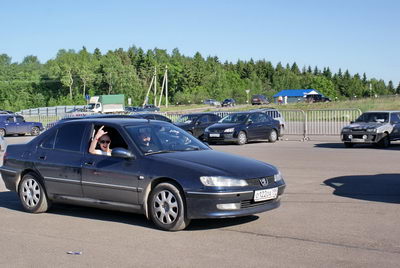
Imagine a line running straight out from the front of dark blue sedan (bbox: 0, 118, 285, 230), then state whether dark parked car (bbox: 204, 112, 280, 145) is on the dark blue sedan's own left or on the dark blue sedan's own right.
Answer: on the dark blue sedan's own left

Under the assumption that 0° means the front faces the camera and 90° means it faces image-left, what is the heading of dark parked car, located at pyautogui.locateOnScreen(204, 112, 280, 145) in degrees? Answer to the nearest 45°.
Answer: approximately 45°

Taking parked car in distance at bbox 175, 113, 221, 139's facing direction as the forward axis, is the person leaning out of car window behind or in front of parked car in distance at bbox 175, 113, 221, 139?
in front

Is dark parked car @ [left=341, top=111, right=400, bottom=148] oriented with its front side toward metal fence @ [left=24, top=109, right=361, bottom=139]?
no

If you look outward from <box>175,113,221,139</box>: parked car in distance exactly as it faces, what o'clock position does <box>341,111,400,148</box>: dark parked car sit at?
The dark parked car is roughly at 9 o'clock from the parked car in distance.

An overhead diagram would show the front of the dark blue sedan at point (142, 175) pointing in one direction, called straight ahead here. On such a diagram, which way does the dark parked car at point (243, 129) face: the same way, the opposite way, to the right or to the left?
to the right

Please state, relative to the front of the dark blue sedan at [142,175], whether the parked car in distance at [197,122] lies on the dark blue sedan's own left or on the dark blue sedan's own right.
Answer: on the dark blue sedan's own left

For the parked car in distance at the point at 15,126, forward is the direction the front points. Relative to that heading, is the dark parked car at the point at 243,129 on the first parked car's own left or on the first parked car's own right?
on the first parked car's own right

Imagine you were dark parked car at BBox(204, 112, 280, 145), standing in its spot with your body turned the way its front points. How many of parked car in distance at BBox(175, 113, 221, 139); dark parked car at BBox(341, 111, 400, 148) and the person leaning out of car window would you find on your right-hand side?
1

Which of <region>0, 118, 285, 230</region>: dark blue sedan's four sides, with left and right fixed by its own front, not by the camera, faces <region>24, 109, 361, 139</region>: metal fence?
left

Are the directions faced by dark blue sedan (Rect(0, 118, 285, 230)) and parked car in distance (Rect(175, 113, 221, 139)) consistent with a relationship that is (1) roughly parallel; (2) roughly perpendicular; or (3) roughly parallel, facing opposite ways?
roughly perpendicular

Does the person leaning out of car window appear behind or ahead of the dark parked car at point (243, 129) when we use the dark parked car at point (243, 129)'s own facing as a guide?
ahead

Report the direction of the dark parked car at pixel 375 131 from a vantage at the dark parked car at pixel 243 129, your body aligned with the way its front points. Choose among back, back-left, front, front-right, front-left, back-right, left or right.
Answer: left

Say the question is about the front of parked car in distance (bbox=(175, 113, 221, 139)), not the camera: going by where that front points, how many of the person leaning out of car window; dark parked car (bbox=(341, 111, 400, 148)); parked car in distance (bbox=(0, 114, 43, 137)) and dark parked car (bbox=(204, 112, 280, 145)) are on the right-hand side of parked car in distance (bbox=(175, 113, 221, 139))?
1

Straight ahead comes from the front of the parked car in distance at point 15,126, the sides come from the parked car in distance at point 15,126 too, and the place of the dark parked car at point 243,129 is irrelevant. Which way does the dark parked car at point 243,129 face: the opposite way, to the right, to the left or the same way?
the opposite way

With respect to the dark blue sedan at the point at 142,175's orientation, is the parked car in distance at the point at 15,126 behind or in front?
behind

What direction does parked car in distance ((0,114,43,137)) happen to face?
to the viewer's right

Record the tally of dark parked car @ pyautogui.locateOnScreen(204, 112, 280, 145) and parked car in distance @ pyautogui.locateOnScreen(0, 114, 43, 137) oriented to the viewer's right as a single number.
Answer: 1

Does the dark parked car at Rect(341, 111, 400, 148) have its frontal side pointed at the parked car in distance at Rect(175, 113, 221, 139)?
no

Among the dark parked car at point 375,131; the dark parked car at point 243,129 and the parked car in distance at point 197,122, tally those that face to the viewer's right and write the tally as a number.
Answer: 0

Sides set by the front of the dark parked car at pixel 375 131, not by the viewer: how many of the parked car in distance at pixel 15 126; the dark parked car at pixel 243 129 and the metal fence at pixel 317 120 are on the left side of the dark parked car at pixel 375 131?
0

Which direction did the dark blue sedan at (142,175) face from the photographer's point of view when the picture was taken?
facing the viewer and to the right of the viewer
